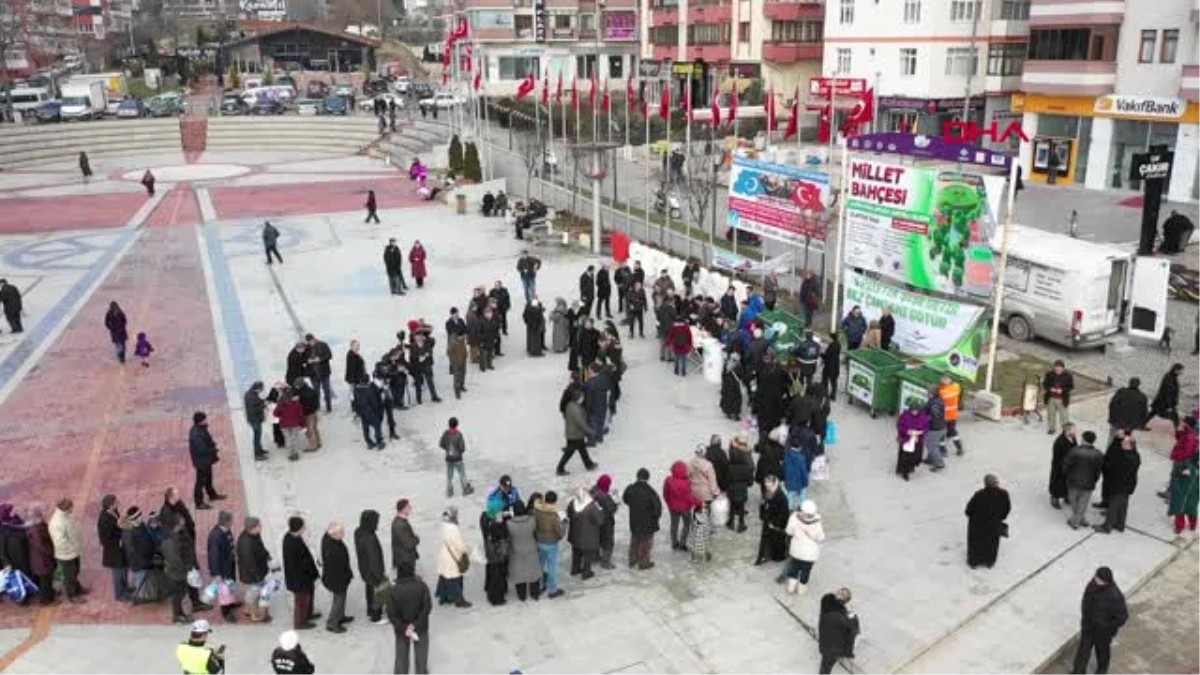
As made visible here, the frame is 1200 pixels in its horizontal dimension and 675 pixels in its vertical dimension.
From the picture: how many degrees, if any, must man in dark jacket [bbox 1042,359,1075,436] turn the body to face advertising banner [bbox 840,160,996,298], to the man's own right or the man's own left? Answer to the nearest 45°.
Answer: approximately 135° to the man's own right

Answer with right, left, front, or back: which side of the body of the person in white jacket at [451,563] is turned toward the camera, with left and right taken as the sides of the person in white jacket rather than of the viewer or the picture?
right

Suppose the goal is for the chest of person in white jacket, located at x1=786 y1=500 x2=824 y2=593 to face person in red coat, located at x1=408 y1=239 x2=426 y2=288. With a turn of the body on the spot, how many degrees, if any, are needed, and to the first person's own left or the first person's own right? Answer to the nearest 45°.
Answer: approximately 45° to the first person's own left

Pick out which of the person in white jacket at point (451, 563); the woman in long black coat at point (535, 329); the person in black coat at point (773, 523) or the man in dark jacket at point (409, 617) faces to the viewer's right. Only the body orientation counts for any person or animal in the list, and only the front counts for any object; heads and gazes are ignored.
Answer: the person in white jacket

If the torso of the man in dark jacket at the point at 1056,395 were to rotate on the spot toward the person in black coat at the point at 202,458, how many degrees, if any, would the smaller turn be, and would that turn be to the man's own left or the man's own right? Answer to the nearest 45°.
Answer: approximately 45° to the man's own right

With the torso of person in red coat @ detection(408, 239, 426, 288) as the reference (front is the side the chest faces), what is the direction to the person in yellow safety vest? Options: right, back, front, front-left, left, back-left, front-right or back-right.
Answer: front

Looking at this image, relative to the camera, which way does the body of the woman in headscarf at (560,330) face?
away from the camera

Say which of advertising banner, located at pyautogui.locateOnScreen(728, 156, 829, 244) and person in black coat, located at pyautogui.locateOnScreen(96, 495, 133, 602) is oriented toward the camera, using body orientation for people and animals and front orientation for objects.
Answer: the advertising banner

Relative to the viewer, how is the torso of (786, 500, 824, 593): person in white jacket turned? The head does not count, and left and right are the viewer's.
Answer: facing away from the viewer

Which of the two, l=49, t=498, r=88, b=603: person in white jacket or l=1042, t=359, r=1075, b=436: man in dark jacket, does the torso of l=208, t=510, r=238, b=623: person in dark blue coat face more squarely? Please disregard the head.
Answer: the man in dark jacket

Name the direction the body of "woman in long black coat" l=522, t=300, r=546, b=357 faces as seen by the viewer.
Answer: away from the camera

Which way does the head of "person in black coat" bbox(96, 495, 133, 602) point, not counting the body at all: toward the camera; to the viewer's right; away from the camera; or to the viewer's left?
to the viewer's right

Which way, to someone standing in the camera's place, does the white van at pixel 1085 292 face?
facing away from the viewer and to the left of the viewer

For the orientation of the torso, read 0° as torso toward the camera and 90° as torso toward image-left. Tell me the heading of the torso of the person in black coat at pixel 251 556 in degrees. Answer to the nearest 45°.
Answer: approximately 270°
